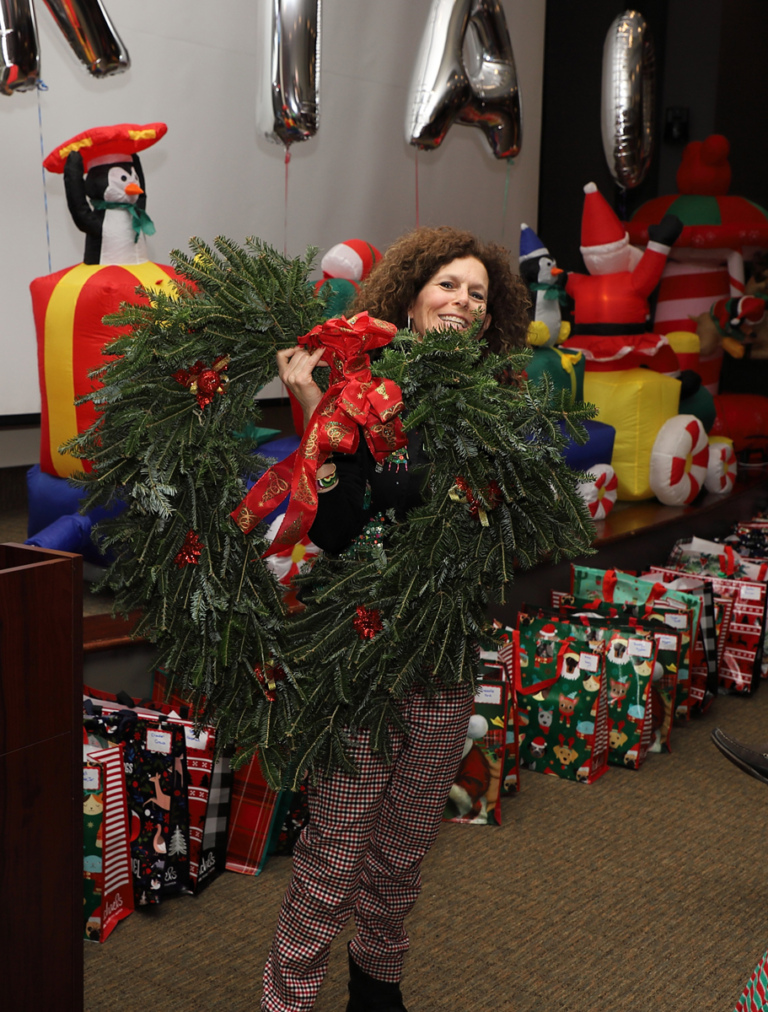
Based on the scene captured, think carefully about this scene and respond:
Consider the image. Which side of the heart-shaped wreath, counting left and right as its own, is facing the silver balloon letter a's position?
back

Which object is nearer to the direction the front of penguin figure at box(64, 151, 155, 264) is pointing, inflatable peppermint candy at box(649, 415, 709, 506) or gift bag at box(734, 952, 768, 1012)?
the gift bag

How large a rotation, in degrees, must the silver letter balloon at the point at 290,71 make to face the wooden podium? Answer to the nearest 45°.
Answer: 0° — it already faces it
